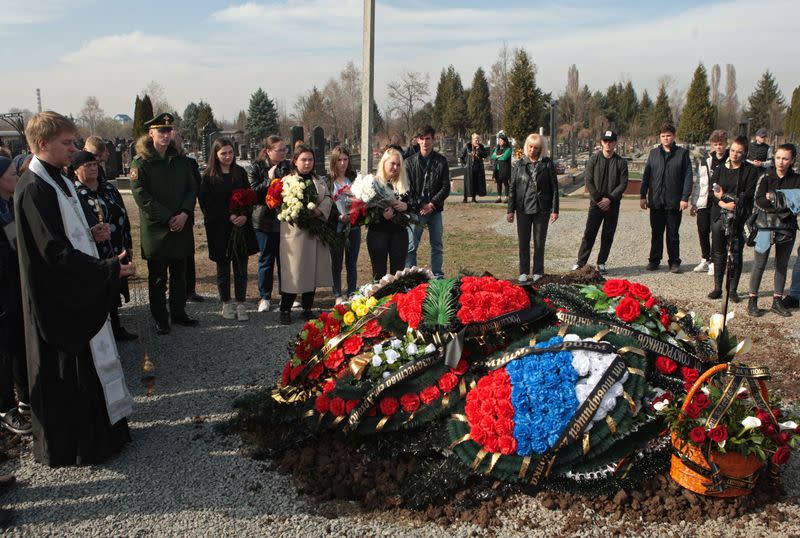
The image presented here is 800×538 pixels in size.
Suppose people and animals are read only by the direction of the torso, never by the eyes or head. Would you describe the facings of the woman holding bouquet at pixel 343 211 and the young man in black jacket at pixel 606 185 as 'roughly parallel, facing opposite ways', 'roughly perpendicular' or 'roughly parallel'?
roughly parallel

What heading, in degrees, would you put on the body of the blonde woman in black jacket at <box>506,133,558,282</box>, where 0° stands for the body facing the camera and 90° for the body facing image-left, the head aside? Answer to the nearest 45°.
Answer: approximately 0°

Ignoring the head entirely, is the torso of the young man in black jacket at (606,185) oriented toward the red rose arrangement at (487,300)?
yes

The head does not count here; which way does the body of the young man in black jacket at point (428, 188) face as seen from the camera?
toward the camera

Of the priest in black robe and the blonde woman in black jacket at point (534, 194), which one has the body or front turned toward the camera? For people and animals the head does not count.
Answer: the blonde woman in black jacket

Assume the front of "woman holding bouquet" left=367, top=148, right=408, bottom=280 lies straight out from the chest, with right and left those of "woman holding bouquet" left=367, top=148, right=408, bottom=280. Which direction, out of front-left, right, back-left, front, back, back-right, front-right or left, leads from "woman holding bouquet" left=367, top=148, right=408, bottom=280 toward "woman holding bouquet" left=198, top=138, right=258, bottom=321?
right

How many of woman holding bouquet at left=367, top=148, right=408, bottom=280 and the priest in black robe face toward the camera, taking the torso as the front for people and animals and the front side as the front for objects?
1

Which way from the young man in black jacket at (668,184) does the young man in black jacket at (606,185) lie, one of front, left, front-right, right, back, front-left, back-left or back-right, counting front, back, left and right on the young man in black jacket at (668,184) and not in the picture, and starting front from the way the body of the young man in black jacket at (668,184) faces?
right

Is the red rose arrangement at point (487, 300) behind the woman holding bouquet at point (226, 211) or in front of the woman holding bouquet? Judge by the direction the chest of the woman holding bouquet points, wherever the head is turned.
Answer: in front

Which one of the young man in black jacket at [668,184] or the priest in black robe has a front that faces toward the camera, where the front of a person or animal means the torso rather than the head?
the young man in black jacket

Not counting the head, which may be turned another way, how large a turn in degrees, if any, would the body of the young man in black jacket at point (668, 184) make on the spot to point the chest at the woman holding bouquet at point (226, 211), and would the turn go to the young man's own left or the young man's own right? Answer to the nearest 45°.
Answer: approximately 45° to the young man's own right

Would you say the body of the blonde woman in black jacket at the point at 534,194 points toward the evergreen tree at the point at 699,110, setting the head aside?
no

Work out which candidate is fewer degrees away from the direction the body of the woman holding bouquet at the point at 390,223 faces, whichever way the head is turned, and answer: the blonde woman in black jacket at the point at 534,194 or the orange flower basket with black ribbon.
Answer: the orange flower basket with black ribbon

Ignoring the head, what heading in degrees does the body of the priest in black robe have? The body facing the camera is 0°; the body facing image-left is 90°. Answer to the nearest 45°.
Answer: approximately 270°

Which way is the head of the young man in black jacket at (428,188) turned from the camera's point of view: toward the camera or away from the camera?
toward the camera

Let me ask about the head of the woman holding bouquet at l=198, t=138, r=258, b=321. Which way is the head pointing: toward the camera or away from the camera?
toward the camera

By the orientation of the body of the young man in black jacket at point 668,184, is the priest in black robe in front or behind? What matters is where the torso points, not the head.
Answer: in front

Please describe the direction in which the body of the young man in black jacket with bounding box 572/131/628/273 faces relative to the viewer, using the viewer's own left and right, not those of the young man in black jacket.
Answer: facing the viewer
